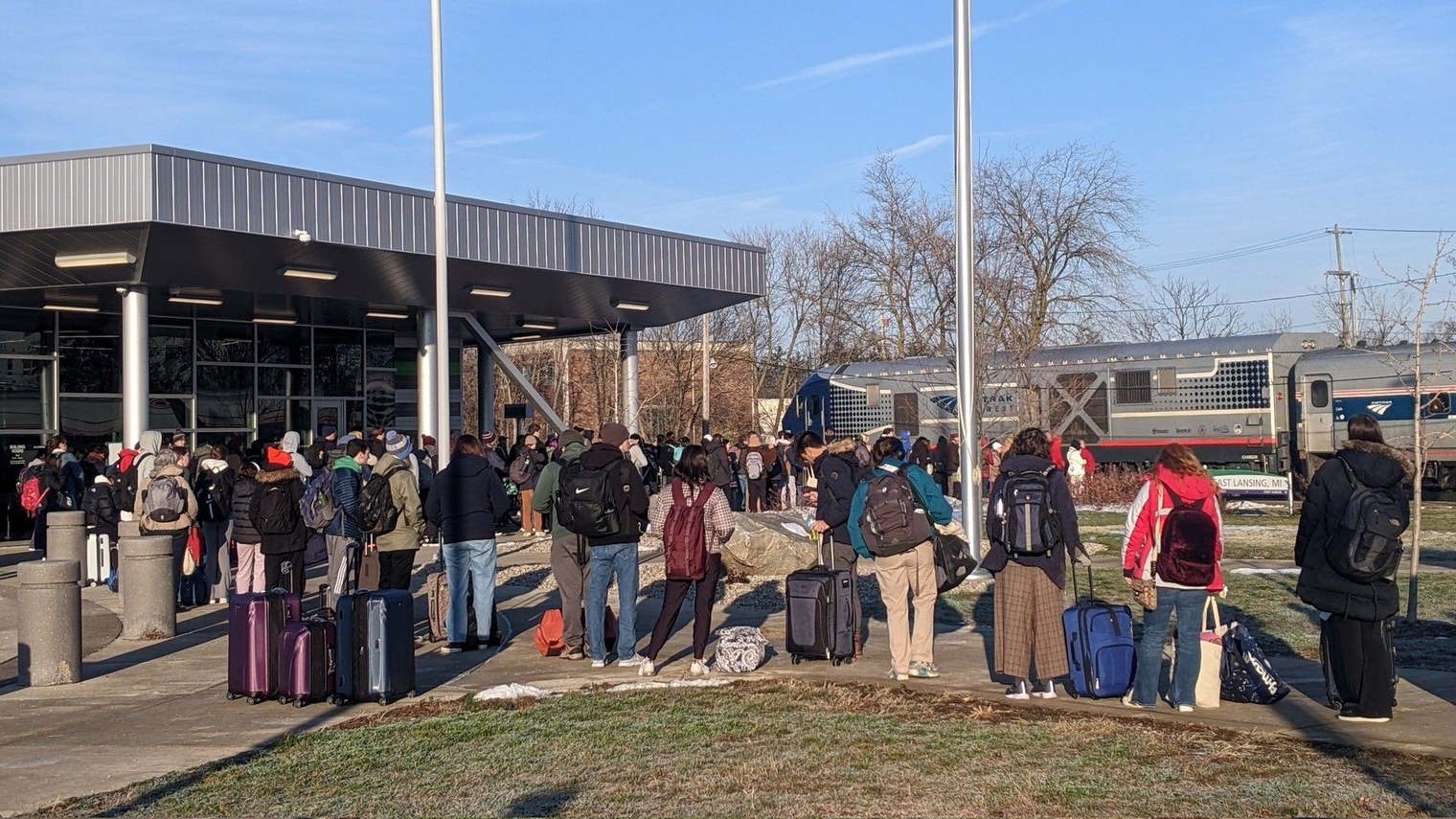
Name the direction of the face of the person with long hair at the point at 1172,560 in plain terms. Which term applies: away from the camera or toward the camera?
away from the camera

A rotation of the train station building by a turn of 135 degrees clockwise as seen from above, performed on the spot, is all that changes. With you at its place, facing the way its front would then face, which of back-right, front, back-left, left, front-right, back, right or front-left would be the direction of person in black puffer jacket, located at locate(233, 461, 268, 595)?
left

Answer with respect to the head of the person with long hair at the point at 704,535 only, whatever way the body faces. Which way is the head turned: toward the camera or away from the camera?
away from the camera

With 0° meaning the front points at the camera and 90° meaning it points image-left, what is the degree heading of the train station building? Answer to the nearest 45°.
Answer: approximately 315°

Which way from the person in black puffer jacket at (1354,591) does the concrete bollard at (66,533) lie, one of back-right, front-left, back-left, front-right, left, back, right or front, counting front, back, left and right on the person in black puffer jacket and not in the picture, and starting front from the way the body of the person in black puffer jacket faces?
front-left

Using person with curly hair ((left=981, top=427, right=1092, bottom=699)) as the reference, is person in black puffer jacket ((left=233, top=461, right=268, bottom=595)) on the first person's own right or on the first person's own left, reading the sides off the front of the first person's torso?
on the first person's own left

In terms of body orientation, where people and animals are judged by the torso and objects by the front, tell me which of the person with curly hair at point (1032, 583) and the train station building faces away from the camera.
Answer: the person with curly hair

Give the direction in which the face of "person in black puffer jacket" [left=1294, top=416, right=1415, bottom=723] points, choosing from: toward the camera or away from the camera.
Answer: away from the camera

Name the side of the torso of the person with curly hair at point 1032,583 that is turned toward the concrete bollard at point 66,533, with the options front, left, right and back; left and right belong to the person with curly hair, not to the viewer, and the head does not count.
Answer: left

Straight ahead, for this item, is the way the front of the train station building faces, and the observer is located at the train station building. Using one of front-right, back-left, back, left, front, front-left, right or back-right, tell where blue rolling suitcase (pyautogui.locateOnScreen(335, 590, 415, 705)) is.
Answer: front-right

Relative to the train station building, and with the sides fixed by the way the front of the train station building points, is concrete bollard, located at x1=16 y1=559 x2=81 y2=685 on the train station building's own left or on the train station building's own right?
on the train station building's own right

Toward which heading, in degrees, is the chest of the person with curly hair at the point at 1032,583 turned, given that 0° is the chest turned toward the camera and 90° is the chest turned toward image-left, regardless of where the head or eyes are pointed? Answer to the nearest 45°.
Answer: approximately 180°

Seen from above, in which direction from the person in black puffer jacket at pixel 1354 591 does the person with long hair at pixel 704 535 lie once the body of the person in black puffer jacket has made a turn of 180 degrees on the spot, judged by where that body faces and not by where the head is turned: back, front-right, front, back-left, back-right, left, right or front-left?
back-right
